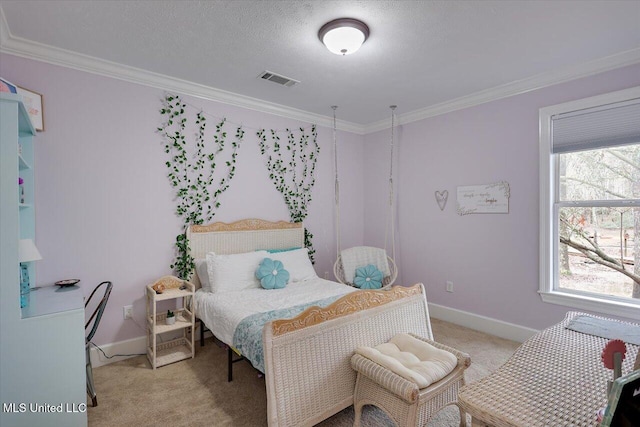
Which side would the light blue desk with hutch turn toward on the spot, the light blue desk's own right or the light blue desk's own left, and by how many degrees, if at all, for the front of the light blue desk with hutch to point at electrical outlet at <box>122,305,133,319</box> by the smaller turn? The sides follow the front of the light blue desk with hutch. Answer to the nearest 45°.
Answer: approximately 45° to the light blue desk's own left

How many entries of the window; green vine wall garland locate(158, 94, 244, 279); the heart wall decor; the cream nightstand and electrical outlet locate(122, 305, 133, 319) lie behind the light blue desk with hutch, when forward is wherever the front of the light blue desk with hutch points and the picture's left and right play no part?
0

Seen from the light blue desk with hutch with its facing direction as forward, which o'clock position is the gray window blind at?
The gray window blind is roughly at 1 o'clock from the light blue desk with hutch.

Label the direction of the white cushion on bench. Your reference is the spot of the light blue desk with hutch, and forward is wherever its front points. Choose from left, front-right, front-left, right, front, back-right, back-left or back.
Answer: front-right

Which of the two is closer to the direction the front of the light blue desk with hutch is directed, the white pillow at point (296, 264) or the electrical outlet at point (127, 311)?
the white pillow

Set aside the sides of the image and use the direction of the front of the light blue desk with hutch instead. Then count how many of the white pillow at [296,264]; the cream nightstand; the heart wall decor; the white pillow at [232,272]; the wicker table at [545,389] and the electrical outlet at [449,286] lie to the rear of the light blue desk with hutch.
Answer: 0

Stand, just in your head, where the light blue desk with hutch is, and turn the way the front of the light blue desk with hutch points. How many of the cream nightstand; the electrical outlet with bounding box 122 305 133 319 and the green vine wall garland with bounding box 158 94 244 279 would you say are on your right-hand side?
0

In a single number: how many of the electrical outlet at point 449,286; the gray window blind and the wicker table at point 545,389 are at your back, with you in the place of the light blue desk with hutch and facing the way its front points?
0

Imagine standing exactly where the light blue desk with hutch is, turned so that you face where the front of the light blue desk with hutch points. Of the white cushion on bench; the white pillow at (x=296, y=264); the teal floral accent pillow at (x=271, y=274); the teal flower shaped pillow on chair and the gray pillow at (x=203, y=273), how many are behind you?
0

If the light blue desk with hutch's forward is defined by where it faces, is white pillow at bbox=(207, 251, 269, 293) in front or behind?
in front

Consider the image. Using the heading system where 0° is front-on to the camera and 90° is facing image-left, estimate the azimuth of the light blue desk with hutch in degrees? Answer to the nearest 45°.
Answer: approximately 270°

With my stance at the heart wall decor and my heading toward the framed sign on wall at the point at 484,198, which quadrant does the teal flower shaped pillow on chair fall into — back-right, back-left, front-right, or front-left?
back-right

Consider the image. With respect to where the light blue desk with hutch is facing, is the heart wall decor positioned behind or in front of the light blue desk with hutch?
in front

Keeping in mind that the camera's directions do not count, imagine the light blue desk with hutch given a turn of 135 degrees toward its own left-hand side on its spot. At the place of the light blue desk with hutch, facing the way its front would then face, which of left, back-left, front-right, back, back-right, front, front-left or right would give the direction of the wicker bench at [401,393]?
back

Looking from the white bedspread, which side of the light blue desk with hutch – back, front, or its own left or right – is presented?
front

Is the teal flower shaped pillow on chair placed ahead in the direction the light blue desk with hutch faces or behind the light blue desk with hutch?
ahead
